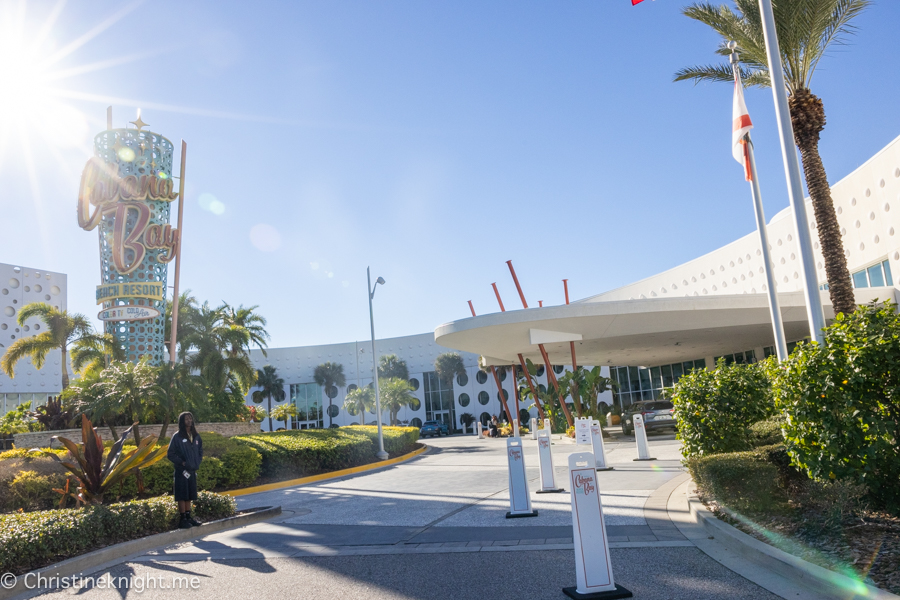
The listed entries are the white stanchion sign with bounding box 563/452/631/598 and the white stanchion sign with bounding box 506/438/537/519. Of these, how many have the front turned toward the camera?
2

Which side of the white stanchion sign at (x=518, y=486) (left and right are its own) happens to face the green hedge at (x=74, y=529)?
right

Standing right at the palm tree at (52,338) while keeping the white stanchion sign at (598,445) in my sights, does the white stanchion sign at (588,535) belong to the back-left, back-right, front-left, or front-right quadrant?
front-right

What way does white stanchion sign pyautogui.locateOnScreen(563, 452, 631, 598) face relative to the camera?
toward the camera

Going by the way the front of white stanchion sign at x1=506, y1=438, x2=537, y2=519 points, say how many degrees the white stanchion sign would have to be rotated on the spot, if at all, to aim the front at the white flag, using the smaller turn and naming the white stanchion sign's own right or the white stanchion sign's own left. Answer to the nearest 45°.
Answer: approximately 135° to the white stanchion sign's own left

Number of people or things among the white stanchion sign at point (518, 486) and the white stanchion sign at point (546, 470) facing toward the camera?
2

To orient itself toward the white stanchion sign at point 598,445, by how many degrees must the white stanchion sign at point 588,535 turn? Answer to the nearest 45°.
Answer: approximately 180°

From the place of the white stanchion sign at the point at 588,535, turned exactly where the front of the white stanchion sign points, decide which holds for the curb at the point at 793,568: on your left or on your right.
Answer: on your left

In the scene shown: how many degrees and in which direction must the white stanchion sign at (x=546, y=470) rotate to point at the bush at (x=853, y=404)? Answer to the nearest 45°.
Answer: approximately 45° to its left

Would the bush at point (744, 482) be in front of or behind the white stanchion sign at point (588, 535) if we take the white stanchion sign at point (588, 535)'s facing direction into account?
behind

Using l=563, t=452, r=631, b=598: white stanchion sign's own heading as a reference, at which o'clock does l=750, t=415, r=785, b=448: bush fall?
The bush is roughly at 7 o'clock from the white stanchion sign.

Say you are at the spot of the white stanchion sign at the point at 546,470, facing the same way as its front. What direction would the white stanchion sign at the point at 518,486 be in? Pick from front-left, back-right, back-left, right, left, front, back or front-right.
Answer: front

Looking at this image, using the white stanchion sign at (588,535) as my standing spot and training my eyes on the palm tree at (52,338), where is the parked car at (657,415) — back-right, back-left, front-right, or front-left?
front-right

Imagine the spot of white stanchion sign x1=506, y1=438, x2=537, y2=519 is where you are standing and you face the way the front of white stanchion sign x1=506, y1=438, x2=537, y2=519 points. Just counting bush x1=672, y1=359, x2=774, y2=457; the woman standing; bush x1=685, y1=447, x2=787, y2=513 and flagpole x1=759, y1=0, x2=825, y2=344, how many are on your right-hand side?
1

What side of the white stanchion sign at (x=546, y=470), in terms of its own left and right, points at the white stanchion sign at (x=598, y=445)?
back

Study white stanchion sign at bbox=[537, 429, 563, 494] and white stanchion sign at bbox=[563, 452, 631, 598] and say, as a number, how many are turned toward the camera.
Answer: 2

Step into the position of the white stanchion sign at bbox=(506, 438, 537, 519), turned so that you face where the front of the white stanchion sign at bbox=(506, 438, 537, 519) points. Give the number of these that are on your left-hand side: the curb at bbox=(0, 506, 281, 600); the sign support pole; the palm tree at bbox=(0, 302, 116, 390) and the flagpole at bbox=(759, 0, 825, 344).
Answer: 1

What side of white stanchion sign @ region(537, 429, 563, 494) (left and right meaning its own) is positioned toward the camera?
front
